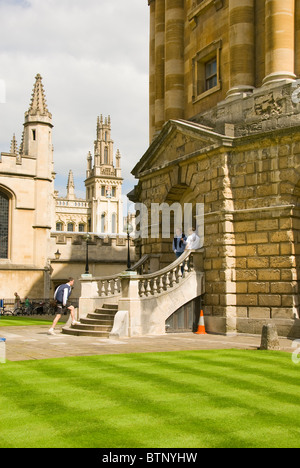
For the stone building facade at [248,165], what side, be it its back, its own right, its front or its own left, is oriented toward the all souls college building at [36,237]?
right

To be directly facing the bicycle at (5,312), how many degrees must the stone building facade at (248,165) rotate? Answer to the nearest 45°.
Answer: approximately 90° to its right

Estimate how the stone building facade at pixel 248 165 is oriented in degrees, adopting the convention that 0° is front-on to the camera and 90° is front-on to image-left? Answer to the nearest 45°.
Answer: approximately 45°
